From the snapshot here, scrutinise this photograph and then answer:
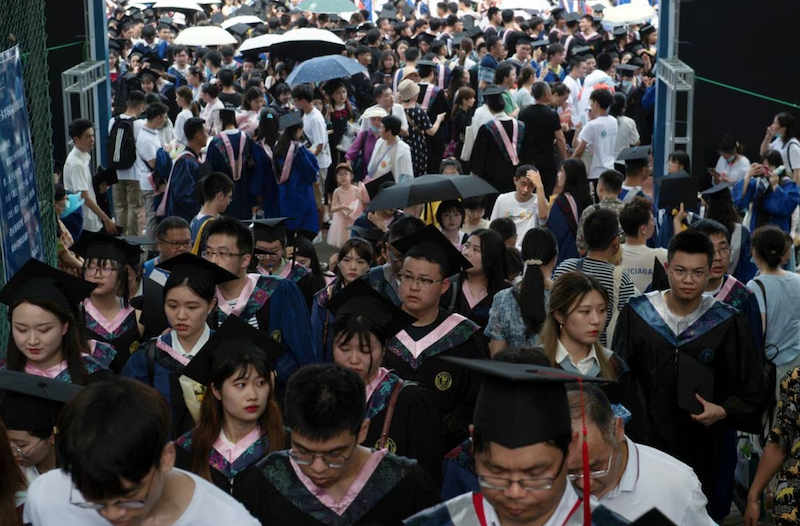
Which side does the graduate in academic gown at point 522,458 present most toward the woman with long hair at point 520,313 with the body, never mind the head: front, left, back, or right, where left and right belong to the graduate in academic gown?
back

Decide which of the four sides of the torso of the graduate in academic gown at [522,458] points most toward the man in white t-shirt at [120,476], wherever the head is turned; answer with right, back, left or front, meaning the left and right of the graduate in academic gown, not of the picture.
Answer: right

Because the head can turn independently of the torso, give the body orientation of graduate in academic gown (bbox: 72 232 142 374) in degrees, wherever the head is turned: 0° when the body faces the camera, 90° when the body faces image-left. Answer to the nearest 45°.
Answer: approximately 0°

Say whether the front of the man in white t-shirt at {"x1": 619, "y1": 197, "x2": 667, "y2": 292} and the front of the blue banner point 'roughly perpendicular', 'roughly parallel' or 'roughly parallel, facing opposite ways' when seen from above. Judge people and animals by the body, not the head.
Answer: roughly perpendicular

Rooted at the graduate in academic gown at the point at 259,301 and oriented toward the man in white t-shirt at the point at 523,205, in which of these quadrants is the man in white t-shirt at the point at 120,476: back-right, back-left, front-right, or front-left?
back-right

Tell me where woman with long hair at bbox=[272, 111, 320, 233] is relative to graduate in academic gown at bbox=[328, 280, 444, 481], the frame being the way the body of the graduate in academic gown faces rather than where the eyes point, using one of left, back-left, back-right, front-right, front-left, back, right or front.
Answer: back-right
